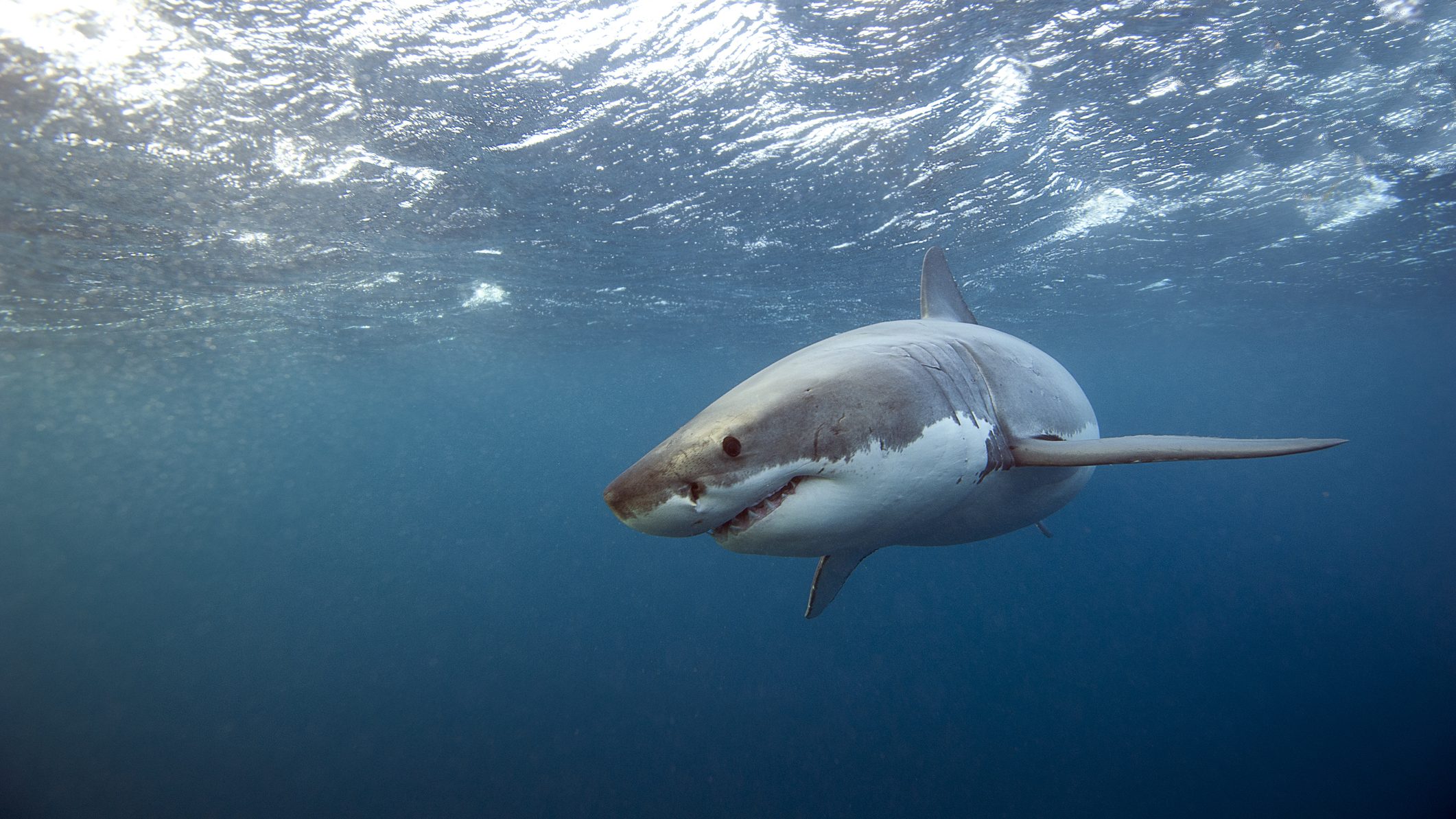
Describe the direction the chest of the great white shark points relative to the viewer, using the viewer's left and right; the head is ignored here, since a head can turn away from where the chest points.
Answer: facing the viewer and to the left of the viewer
